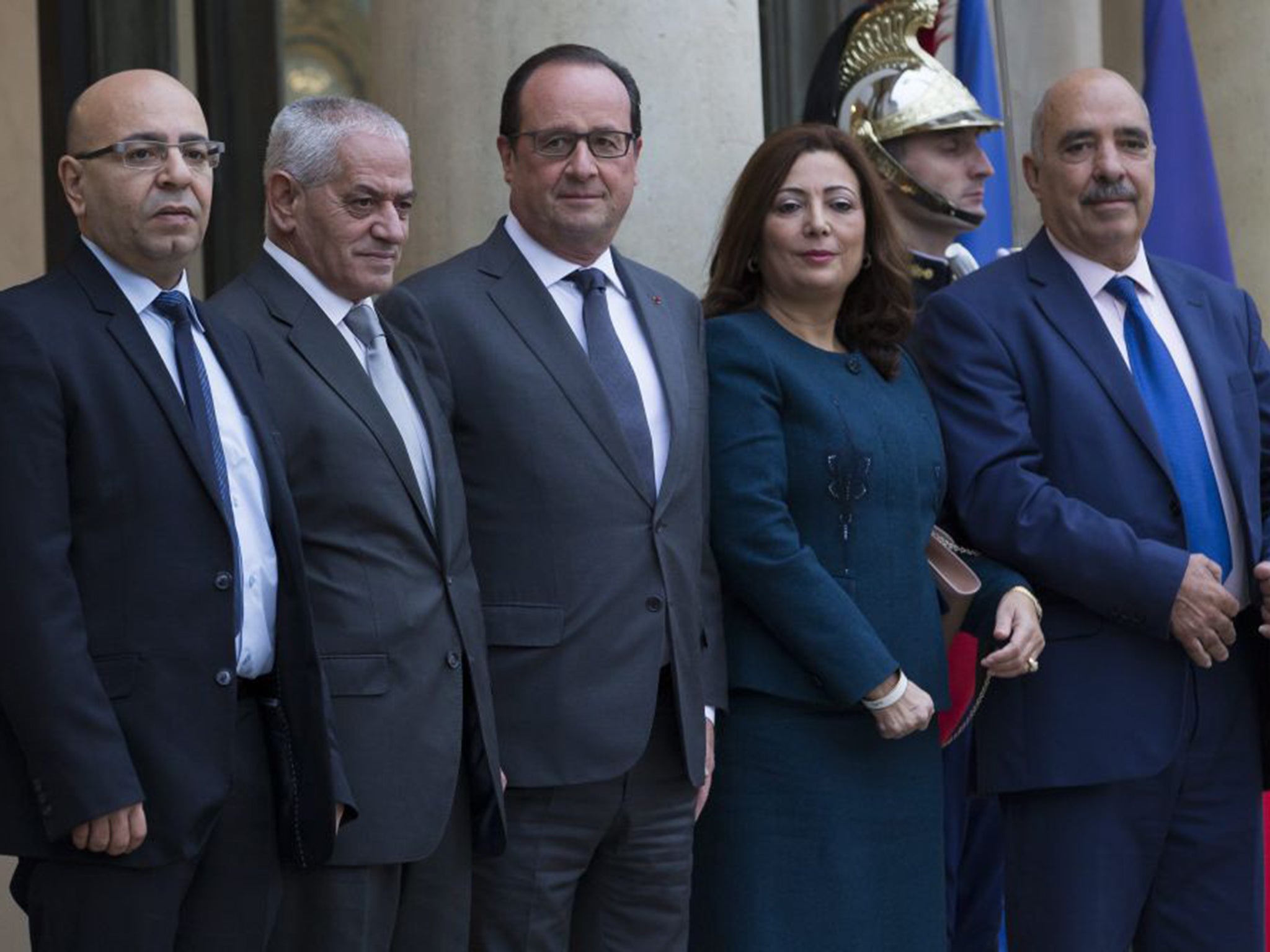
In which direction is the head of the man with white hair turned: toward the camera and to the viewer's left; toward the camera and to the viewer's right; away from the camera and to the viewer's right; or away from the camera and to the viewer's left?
toward the camera and to the viewer's right

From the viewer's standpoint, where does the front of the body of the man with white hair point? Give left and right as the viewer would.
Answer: facing the viewer and to the right of the viewer

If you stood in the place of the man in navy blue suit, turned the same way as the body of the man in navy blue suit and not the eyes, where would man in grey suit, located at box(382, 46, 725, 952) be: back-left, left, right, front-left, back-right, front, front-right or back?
right

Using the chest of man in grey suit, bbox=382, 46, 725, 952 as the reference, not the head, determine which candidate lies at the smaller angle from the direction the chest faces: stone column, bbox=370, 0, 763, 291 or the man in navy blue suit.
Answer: the man in navy blue suit

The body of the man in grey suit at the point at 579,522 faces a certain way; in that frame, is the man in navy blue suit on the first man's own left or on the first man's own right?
on the first man's own left

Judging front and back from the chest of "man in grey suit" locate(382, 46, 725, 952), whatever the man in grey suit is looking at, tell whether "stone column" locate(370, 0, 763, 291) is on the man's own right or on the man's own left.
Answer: on the man's own left

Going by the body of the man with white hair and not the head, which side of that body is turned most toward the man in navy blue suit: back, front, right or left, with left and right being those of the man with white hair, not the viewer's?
left
